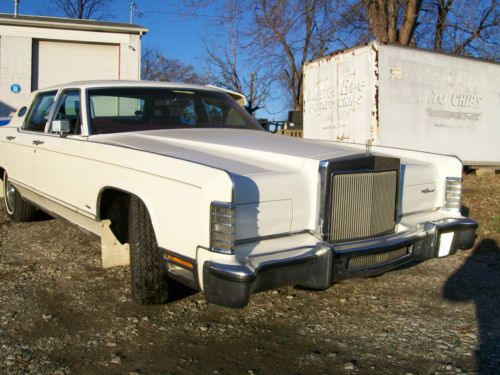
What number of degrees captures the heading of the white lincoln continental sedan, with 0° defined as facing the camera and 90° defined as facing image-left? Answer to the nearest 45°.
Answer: approximately 315°

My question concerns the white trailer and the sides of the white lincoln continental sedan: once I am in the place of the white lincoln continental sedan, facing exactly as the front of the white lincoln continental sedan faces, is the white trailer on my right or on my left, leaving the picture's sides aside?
on my left

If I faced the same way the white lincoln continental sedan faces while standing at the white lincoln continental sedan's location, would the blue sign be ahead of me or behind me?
behind

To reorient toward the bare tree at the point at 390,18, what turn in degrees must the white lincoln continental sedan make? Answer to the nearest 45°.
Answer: approximately 135° to its left
